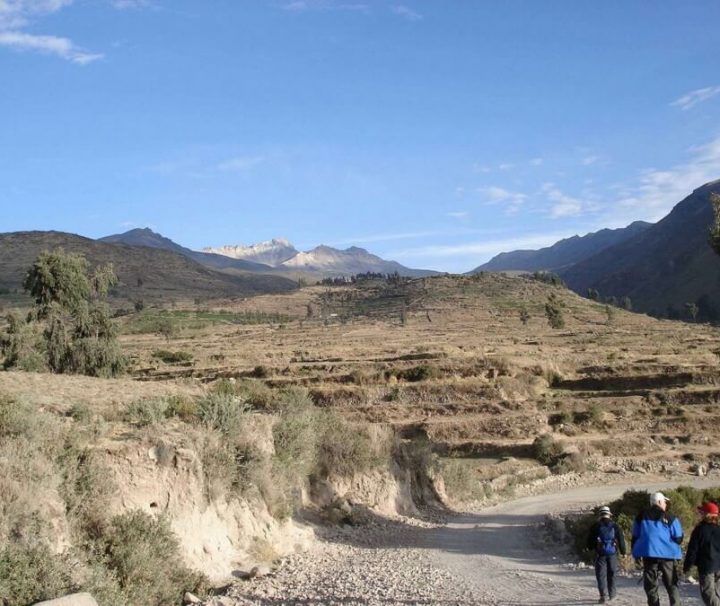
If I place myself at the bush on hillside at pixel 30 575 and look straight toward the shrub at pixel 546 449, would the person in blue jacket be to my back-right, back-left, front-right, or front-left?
front-right

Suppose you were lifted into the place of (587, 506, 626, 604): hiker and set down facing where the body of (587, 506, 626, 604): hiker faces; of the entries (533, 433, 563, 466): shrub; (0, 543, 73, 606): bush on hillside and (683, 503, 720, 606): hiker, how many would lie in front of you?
1

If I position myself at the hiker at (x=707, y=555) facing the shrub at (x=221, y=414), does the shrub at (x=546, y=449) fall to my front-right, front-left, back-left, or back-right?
front-right

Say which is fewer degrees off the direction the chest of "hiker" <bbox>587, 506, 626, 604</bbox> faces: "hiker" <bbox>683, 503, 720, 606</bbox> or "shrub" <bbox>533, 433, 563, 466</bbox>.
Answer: the shrub

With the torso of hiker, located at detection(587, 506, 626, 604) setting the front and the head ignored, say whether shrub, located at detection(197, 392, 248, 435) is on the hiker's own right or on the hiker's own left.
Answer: on the hiker's own left

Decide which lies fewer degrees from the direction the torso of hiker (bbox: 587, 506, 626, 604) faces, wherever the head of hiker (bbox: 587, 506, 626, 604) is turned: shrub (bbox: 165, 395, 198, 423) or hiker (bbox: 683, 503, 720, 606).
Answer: the shrub

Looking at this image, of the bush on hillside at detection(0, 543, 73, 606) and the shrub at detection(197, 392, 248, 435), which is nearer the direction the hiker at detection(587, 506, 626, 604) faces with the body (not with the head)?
the shrub

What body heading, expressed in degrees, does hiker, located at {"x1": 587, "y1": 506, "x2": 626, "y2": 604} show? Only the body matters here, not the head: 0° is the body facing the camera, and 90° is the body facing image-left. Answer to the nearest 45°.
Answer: approximately 180°

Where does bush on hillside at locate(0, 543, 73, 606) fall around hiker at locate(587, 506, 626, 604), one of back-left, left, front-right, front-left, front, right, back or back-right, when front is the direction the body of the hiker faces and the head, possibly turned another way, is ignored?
back-left

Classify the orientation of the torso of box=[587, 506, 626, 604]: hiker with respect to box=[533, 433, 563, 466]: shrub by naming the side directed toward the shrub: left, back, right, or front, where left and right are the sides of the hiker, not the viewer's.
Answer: front

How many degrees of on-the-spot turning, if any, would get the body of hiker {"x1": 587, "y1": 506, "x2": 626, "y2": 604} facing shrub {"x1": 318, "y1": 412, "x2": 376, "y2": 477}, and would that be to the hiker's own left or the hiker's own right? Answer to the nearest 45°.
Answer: approximately 45° to the hiker's own left

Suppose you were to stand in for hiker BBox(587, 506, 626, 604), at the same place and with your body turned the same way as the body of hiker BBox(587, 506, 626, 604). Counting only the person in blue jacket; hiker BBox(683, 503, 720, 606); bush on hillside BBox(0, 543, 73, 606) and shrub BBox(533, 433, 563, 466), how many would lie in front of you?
1

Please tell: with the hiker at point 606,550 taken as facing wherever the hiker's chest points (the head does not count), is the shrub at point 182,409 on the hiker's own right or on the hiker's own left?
on the hiker's own left

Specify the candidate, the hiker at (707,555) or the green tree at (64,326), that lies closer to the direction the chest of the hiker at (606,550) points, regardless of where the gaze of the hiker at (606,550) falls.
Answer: the green tree
